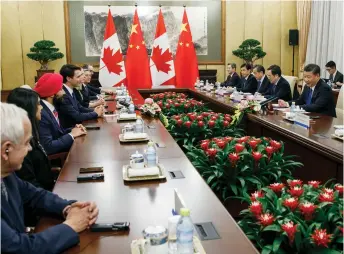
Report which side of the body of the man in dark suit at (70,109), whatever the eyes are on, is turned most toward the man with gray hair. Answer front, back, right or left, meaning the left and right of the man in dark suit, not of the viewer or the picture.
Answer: right

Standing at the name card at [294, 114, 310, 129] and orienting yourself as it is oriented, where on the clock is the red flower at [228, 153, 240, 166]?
The red flower is roughly at 11 o'clock from the name card.

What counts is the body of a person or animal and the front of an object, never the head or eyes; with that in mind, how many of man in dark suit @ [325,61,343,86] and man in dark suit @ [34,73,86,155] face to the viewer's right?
1

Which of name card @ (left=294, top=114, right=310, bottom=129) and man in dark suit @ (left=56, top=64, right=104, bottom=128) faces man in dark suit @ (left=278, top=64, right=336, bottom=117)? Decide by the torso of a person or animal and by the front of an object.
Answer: man in dark suit @ (left=56, top=64, right=104, bottom=128)

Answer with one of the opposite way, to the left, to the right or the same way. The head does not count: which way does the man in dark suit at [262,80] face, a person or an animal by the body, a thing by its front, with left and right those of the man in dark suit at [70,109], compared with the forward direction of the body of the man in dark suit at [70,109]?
the opposite way

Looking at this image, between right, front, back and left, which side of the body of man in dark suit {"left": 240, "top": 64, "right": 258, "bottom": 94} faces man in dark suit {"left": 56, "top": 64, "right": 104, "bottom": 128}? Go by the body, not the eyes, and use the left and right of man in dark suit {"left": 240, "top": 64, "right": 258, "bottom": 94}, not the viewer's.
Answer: front

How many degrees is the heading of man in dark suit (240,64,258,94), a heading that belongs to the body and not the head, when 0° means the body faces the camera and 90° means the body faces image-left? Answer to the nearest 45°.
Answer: approximately 45°

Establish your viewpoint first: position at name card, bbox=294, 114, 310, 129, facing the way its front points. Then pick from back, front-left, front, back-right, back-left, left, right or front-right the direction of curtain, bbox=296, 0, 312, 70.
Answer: back-right

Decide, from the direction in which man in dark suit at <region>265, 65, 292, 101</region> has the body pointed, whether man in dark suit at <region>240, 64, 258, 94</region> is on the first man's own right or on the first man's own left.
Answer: on the first man's own right

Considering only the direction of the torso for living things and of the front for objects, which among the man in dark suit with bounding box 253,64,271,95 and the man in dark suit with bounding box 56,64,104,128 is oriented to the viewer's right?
the man in dark suit with bounding box 56,64,104,128

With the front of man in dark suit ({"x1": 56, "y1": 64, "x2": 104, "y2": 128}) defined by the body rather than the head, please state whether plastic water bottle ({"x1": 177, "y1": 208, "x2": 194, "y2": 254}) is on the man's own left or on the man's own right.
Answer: on the man's own right

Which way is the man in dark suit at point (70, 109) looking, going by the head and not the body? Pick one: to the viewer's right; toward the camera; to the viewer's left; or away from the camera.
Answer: to the viewer's right

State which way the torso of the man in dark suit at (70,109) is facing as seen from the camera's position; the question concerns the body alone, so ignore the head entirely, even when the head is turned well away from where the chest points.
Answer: to the viewer's right

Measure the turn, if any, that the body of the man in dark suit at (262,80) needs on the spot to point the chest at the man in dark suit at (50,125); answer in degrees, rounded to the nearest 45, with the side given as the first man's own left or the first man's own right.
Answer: approximately 45° to the first man's own left

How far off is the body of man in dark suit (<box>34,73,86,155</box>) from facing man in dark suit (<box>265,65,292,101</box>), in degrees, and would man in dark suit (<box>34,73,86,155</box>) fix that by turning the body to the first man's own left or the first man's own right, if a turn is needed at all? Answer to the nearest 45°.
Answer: approximately 45° to the first man's own left

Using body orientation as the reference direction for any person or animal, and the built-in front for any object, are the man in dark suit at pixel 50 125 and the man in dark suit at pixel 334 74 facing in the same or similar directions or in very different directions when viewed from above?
very different directions

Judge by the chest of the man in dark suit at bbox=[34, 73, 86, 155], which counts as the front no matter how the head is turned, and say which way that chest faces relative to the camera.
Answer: to the viewer's right
